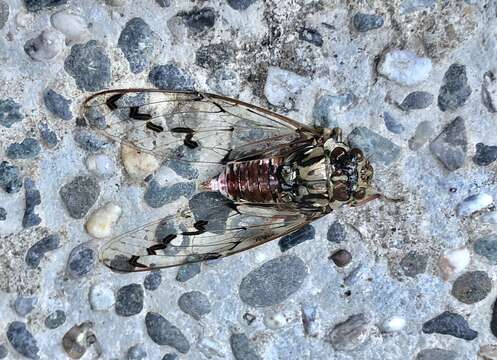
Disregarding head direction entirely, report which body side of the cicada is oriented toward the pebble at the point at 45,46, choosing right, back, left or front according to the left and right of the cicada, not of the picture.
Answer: back

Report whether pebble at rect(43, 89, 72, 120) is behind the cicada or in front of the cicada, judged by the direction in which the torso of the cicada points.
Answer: behind

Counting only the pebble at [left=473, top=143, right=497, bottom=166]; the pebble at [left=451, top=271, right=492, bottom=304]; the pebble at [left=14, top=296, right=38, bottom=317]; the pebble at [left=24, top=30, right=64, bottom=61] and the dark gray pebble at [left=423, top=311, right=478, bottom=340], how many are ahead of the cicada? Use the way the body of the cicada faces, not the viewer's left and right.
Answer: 3

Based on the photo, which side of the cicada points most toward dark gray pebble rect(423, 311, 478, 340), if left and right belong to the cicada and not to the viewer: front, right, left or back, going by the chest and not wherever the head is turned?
front

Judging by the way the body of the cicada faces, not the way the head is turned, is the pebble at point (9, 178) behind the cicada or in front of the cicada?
behind

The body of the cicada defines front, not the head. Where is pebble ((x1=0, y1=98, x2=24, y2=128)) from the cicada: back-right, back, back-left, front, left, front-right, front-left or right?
back

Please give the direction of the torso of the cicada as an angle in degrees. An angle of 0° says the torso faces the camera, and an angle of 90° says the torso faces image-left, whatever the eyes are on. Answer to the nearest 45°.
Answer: approximately 270°

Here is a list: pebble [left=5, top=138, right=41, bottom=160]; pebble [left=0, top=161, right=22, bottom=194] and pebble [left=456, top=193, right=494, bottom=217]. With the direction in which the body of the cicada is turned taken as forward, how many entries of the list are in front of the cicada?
1

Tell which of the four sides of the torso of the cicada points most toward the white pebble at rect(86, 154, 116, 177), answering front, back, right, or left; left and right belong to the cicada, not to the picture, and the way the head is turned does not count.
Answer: back

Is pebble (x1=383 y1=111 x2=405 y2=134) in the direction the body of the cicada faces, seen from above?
yes

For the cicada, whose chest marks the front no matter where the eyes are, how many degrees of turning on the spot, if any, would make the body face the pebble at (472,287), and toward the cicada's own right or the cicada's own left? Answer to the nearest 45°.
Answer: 0° — it already faces it
